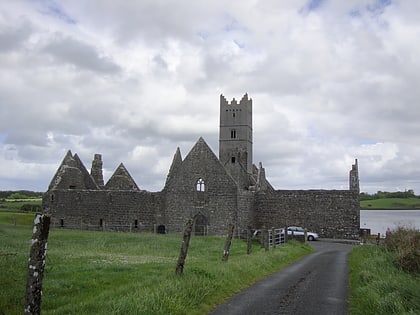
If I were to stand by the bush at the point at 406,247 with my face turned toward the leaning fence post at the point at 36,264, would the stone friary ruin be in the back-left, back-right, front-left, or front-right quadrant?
back-right

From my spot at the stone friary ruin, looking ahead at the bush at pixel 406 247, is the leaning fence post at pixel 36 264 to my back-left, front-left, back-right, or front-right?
front-right

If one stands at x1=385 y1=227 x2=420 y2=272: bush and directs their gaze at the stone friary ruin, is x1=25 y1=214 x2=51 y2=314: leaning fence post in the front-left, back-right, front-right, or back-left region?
back-left

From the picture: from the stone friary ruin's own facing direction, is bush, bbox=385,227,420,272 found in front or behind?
in front

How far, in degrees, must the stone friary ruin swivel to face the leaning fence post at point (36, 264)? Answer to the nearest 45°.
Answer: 0° — it already faces it

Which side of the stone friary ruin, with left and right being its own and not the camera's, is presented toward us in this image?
front
